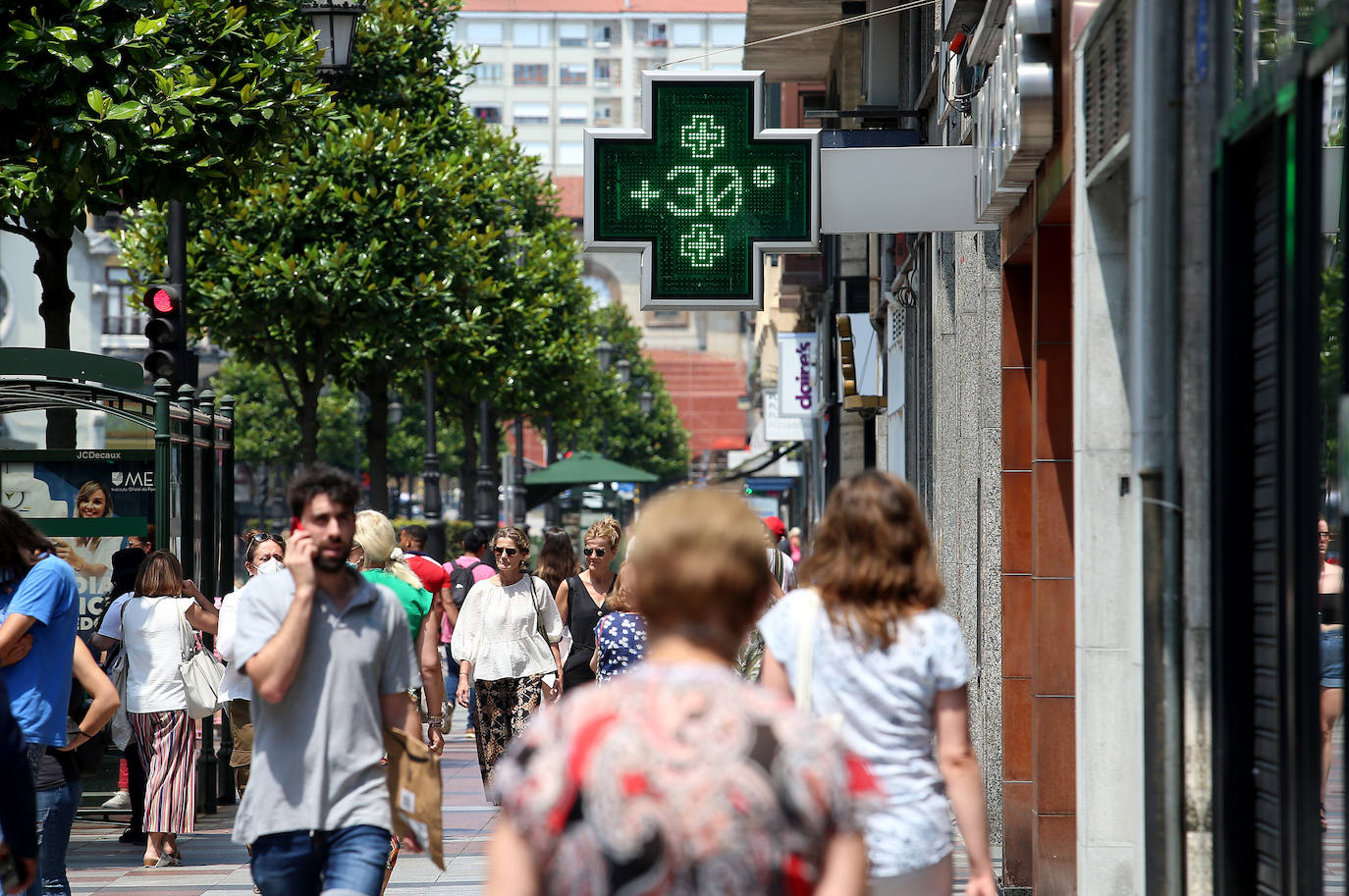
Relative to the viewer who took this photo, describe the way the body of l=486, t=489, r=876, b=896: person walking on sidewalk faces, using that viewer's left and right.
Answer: facing away from the viewer

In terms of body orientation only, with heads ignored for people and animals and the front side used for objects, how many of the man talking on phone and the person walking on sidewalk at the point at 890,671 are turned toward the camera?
1

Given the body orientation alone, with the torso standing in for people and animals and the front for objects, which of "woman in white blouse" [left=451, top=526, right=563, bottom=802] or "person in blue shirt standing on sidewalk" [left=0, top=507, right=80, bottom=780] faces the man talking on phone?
the woman in white blouse

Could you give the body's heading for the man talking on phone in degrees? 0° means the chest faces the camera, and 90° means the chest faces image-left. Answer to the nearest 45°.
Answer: approximately 0°

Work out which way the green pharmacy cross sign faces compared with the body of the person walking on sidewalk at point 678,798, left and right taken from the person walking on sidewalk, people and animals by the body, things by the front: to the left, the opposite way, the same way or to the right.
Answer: the opposite way

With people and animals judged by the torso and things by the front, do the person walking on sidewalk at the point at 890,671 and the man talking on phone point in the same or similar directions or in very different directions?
very different directions

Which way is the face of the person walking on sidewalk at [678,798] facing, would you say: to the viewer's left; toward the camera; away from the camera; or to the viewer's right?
away from the camera

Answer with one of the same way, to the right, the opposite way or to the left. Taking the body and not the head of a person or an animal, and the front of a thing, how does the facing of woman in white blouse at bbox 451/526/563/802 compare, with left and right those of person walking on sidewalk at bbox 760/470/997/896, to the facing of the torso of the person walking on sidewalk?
the opposite way

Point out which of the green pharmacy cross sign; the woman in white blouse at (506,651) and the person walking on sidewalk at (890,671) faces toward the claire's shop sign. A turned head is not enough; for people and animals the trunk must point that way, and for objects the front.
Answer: the person walking on sidewalk

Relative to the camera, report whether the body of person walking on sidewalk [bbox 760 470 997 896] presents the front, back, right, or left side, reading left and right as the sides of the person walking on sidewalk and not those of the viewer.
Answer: back

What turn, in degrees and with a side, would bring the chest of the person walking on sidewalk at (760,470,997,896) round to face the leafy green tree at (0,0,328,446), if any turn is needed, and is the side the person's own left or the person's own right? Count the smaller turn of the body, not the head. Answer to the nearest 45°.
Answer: approximately 45° to the person's own left

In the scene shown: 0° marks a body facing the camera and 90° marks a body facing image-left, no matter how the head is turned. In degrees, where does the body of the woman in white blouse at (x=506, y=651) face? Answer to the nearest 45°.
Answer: approximately 0°

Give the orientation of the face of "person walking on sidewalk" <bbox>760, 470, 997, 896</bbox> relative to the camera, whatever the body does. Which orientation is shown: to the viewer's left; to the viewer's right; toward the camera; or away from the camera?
away from the camera
